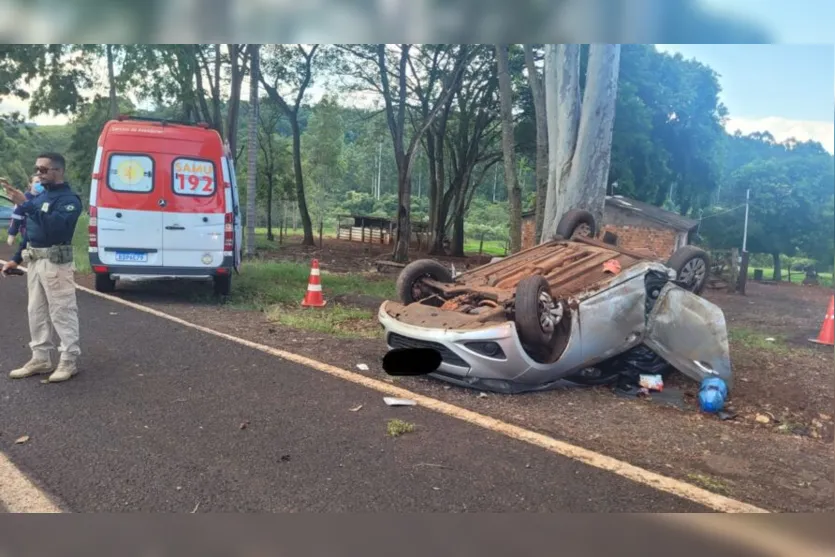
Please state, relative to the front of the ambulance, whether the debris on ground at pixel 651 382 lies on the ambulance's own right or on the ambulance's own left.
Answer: on the ambulance's own right

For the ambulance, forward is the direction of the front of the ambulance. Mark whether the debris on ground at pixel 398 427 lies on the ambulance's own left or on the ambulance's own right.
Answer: on the ambulance's own right

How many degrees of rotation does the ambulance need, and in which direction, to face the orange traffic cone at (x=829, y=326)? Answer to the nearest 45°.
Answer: approximately 135° to its right

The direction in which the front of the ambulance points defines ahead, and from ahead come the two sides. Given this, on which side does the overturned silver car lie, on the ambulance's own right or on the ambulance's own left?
on the ambulance's own right

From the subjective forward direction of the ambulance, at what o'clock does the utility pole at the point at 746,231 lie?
The utility pole is roughly at 4 o'clock from the ambulance.

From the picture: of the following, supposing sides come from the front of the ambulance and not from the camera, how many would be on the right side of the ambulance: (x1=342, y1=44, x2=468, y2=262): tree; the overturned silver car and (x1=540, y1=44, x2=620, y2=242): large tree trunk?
3

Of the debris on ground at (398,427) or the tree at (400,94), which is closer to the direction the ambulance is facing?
the tree

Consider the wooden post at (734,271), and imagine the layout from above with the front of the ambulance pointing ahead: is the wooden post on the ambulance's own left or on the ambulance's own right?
on the ambulance's own right

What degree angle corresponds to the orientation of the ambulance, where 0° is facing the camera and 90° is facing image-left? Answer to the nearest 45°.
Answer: approximately 180°

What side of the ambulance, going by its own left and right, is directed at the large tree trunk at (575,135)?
right
